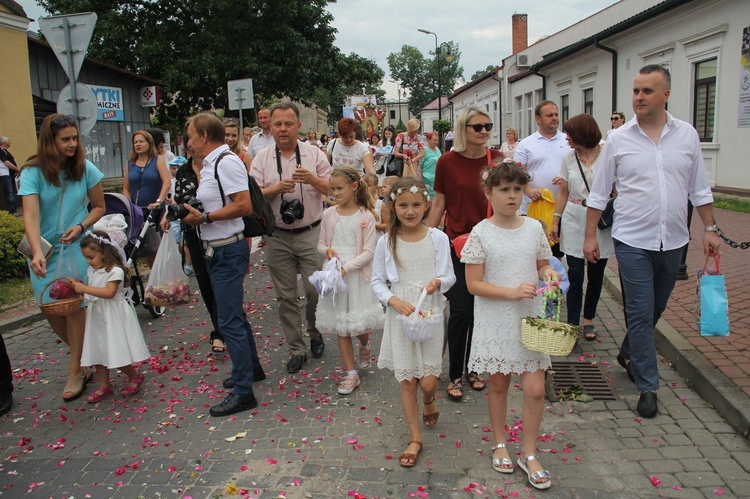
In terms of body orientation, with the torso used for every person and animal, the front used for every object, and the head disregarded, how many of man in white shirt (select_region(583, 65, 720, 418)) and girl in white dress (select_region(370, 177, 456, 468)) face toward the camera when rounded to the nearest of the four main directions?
2

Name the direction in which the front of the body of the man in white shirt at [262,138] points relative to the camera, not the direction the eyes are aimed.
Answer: toward the camera

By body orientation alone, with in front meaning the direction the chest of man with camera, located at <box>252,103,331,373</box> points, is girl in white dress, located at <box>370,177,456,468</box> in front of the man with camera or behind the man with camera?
in front

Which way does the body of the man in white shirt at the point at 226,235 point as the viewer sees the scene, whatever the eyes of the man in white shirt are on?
to the viewer's left

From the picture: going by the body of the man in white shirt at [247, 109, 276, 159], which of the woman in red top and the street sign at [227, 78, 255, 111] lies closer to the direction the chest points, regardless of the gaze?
the woman in red top

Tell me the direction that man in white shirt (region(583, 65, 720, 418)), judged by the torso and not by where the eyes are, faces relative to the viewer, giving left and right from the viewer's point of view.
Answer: facing the viewer

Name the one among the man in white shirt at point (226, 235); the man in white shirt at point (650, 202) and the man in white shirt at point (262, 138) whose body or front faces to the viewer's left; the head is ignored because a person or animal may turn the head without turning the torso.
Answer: the man in white shirt at point (226, 235)

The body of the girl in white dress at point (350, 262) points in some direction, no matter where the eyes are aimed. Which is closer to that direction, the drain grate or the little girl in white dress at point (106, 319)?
the little girl in white dress

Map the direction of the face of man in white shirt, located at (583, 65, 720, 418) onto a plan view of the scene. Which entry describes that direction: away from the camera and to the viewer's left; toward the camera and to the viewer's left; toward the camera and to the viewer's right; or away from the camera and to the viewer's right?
toward the camera and to the viewer's left

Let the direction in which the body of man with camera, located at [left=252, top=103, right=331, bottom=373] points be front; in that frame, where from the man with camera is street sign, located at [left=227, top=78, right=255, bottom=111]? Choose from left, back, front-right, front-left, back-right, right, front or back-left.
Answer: back

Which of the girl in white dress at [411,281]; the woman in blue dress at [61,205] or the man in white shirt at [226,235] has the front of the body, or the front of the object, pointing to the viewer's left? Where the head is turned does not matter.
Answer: the man in white shirt

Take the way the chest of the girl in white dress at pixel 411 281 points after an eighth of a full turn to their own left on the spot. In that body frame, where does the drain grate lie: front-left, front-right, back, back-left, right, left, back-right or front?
left

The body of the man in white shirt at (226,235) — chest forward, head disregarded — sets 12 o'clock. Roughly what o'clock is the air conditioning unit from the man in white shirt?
The air conditioning unit is roughly at 4 o'clock from the man in white shirt.

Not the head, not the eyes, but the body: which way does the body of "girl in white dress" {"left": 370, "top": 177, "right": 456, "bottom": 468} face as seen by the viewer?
toward the camera

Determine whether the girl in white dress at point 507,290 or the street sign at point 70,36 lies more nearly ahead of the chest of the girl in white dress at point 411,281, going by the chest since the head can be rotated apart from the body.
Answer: the girl in white dress

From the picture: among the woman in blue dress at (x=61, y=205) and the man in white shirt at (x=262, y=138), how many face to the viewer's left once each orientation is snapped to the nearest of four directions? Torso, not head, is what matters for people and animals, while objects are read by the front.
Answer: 0
